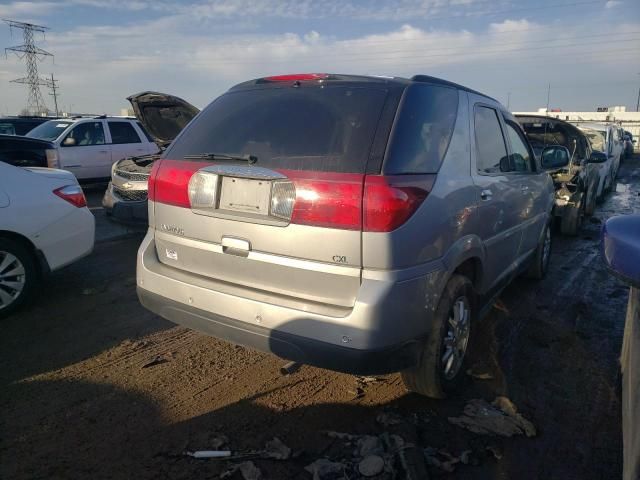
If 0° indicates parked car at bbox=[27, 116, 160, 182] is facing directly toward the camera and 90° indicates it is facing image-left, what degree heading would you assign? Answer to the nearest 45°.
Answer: approximately 45°

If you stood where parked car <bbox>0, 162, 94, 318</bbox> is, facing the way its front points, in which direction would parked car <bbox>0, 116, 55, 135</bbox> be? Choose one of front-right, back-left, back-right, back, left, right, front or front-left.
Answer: back-right

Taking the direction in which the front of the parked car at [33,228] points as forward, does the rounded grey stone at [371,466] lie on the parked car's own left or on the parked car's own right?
on the parked car's own left

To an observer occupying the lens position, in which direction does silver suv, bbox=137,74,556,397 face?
facing away from the viewer and to the right of the viewer

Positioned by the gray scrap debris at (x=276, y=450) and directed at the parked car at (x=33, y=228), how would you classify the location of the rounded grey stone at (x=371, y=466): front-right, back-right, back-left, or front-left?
back-right

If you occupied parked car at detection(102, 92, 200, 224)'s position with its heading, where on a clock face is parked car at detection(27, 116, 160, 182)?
parked car at detection(27, 116, 160, 182) is roughly at 4 o'clock from parked car at detection(102, 92, 200, 224).

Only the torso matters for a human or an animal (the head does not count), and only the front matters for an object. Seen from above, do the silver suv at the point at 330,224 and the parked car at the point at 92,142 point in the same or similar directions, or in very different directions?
very different directions
